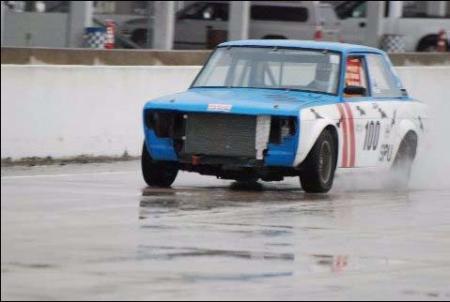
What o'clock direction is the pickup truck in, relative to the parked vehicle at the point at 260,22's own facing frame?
The pickup truck is roughly at 6 o'clock from the parked vehicle.

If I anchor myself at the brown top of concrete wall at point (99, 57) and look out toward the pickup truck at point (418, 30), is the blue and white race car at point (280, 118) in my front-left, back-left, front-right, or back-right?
back-right

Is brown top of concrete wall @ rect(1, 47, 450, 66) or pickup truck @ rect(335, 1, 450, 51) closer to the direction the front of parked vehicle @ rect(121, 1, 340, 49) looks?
the brown top of concrete wall

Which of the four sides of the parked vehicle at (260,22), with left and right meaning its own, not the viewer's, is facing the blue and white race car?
left

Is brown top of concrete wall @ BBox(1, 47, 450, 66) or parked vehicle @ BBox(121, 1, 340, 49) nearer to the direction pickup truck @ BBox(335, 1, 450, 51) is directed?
the parked vehicle

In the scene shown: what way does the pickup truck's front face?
to the viewer's left

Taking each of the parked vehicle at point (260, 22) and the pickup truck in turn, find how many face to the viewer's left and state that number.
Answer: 2

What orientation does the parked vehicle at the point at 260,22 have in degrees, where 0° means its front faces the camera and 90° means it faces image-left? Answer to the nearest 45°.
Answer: approximately 90°

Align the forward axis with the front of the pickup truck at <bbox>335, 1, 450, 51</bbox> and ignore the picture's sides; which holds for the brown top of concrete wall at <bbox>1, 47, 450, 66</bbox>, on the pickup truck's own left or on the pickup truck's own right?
on the pickup truck's own left
